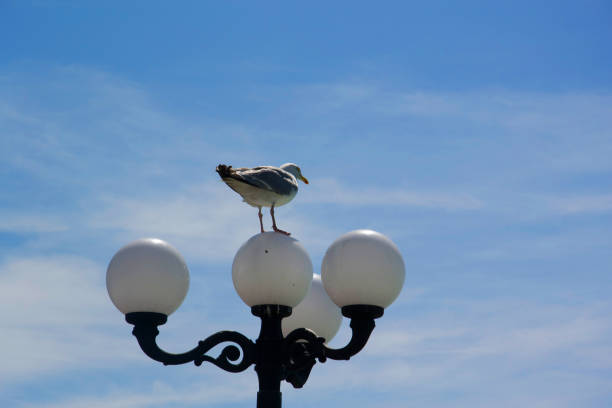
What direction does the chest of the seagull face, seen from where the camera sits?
to the viewer's right
